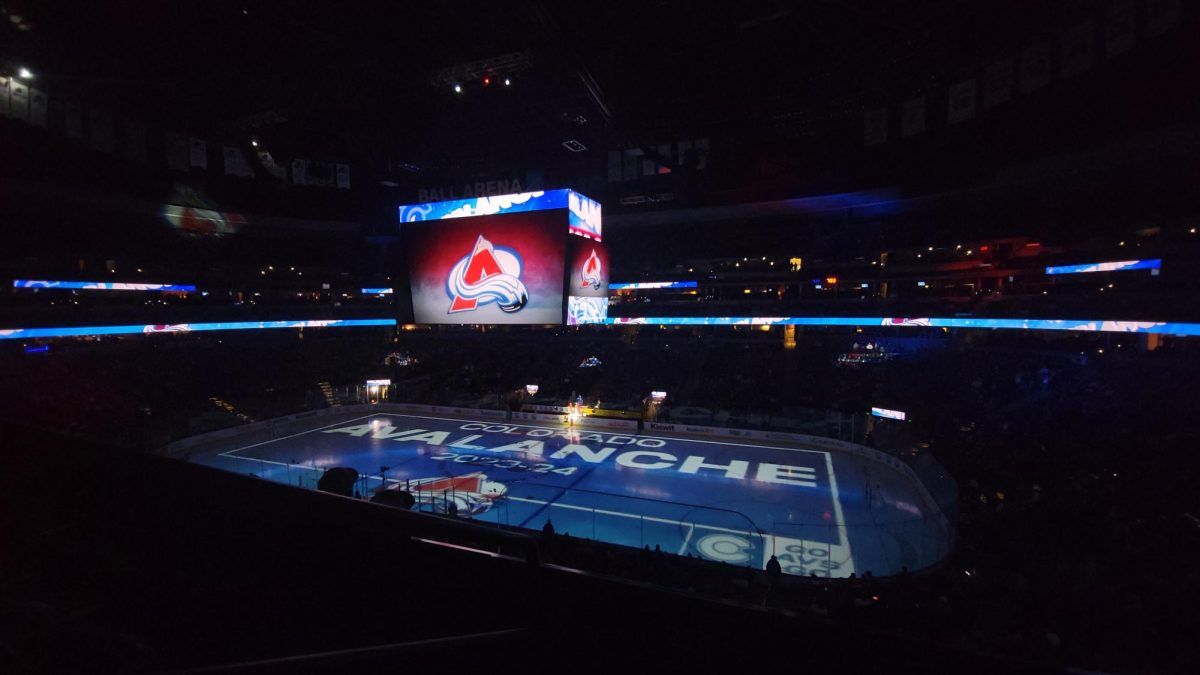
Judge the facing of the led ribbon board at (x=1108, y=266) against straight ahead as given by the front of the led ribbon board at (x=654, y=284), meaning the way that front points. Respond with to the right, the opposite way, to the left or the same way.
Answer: to the right

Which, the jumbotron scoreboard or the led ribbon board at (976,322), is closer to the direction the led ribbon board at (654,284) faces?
the jumbotron scoreboard

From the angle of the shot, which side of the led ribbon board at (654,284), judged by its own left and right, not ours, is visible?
front

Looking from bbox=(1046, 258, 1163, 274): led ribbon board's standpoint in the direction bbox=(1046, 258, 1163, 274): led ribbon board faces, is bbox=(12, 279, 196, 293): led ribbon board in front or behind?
in front

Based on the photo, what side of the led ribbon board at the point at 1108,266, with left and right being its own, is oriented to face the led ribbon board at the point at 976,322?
front

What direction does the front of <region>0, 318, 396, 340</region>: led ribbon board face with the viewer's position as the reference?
facing the viewer and to the right of the viewer

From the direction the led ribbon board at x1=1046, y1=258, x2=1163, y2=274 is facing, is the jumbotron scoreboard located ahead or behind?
ahead

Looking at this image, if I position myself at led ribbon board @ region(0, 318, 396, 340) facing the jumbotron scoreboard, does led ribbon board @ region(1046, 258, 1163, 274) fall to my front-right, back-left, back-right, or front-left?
front-left

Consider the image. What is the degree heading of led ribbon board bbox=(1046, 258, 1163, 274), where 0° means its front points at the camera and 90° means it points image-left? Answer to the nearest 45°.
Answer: approximately 45°

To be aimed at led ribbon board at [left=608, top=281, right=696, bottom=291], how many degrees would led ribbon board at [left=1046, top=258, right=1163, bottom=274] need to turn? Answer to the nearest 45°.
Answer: approximately 45° to its right

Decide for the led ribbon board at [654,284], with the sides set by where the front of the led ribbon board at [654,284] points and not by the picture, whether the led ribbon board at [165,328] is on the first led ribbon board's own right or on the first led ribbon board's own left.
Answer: on the first led ribbon board's own right

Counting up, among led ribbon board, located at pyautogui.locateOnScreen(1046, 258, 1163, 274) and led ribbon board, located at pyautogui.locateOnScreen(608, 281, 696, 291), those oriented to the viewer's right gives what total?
0

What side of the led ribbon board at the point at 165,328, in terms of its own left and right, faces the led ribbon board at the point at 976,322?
front
